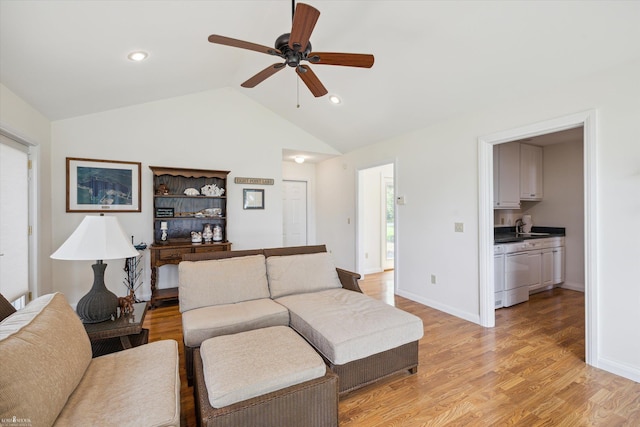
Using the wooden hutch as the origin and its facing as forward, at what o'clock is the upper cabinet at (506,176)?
The upper cabinet is roughly at 10 o'clock from the wooden hutch.

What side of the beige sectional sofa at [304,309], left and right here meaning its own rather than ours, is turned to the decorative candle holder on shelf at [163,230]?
back

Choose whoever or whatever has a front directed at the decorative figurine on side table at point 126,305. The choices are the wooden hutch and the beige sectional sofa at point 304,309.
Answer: the wooden hutch

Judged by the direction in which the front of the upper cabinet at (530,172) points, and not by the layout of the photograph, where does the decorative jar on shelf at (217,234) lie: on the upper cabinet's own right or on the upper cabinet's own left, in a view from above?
on the upper cabinet's own right

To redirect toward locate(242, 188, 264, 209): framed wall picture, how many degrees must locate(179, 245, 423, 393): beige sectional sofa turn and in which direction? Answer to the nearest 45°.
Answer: approximately 135° to its left

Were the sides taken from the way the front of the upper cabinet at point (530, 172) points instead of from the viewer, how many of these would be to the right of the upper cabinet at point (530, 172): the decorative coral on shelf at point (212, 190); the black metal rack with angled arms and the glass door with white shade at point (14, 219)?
3

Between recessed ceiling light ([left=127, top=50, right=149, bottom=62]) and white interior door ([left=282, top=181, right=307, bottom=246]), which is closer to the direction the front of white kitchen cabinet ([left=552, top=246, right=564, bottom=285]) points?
the recessed ceiling light

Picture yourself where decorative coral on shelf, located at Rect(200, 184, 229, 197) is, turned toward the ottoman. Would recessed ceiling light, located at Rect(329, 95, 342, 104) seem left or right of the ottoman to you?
left

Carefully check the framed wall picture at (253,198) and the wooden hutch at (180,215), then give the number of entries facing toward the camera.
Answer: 2
